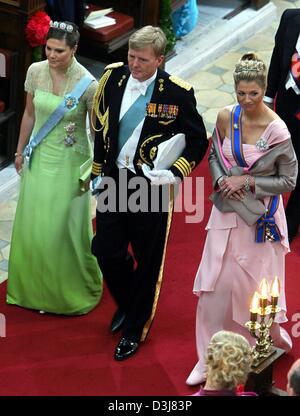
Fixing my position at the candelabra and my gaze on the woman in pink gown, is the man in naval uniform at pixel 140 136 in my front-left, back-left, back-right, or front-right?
front-left

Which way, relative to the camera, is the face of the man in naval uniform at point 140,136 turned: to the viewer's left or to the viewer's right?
to the viewer's left

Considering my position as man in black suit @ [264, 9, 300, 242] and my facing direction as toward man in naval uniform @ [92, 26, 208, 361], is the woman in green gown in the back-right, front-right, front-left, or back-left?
front-right

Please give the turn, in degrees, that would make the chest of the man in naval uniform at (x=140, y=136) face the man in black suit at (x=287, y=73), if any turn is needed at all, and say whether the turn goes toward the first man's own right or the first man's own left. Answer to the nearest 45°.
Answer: approximately 180°

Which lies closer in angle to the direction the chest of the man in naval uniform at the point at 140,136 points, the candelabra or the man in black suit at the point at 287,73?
the candelabra

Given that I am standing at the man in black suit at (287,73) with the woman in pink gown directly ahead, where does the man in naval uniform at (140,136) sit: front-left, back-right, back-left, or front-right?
front-right

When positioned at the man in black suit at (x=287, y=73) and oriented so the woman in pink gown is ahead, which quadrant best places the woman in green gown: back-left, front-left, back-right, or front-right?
front-right

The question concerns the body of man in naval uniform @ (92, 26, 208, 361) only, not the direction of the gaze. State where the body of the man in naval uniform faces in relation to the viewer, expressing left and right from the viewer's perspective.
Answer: facing the viewer and to the left of the viewer

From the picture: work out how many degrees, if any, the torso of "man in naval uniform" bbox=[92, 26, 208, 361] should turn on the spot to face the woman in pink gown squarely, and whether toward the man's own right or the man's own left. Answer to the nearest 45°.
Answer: approximately 135° to the man's own left

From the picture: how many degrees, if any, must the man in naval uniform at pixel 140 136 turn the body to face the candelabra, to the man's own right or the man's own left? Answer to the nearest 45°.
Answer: approximately 90° to the man's own left
